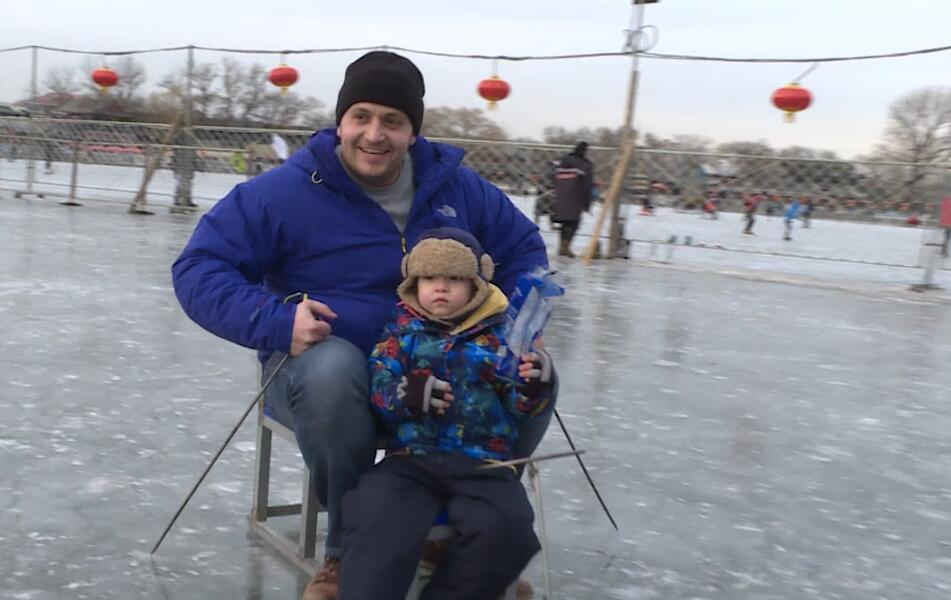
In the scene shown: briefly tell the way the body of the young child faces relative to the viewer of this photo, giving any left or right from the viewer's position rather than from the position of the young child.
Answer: facing the viewer

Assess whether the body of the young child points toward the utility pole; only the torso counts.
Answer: no

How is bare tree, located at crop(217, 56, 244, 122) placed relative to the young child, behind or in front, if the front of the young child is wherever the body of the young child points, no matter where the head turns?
behind

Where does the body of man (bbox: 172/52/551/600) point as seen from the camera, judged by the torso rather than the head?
toward the camera

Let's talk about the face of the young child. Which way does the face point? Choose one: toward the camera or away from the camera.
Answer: toward the camera

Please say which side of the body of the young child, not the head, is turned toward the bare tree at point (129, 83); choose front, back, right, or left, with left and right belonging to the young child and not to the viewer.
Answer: back

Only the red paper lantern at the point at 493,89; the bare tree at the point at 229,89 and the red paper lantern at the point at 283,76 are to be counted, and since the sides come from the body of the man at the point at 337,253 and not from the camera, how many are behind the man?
3

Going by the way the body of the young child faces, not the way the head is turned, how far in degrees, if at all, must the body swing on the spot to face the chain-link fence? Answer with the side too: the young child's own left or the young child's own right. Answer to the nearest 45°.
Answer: approximately 180°

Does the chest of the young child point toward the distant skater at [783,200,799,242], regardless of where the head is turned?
no

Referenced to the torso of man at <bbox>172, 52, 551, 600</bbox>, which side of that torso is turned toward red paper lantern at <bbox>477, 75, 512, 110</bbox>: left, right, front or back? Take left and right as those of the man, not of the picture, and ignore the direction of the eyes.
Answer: back
